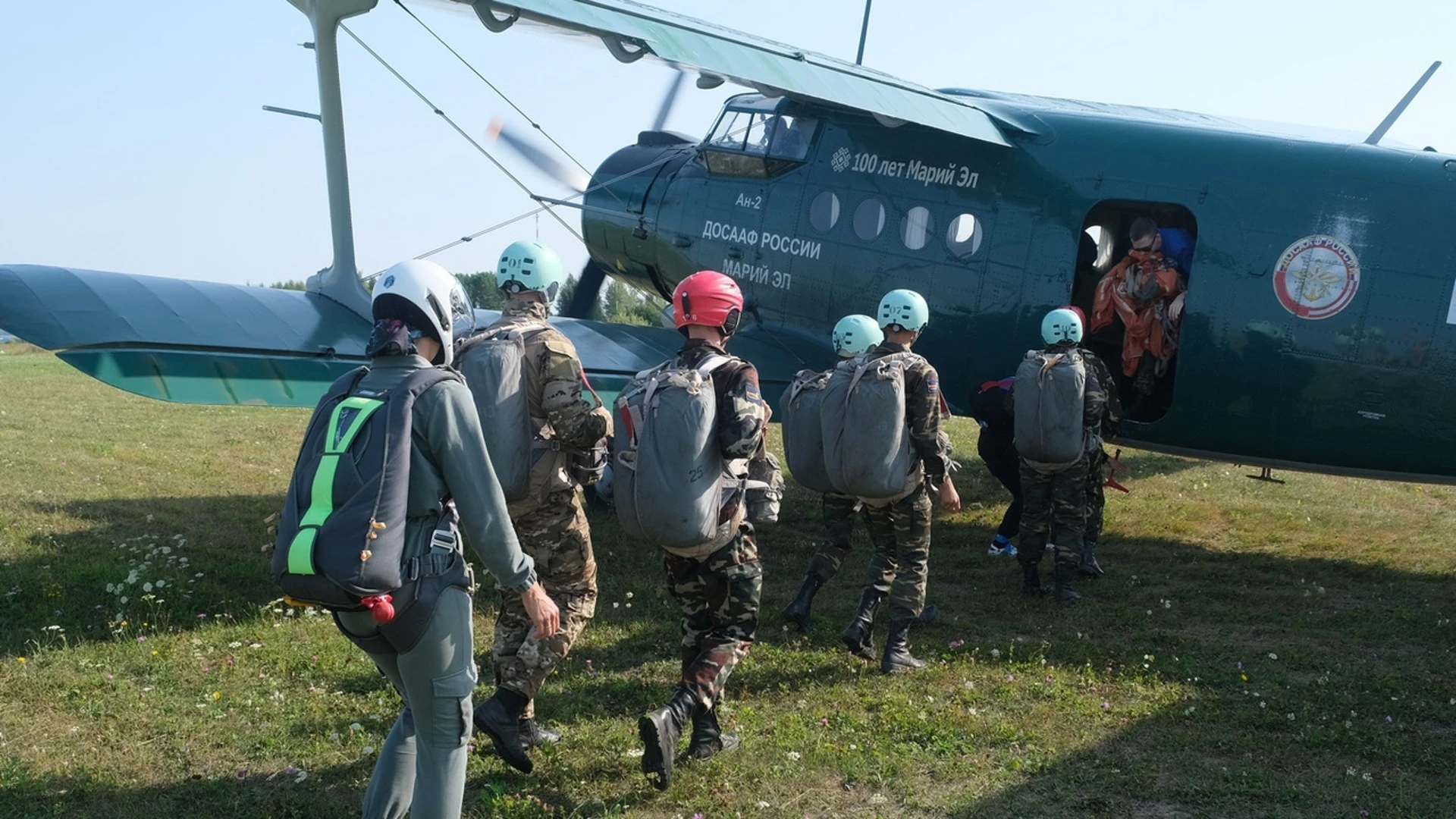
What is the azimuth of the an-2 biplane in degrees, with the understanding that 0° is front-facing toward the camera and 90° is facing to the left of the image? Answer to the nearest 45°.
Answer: approximately 135°
